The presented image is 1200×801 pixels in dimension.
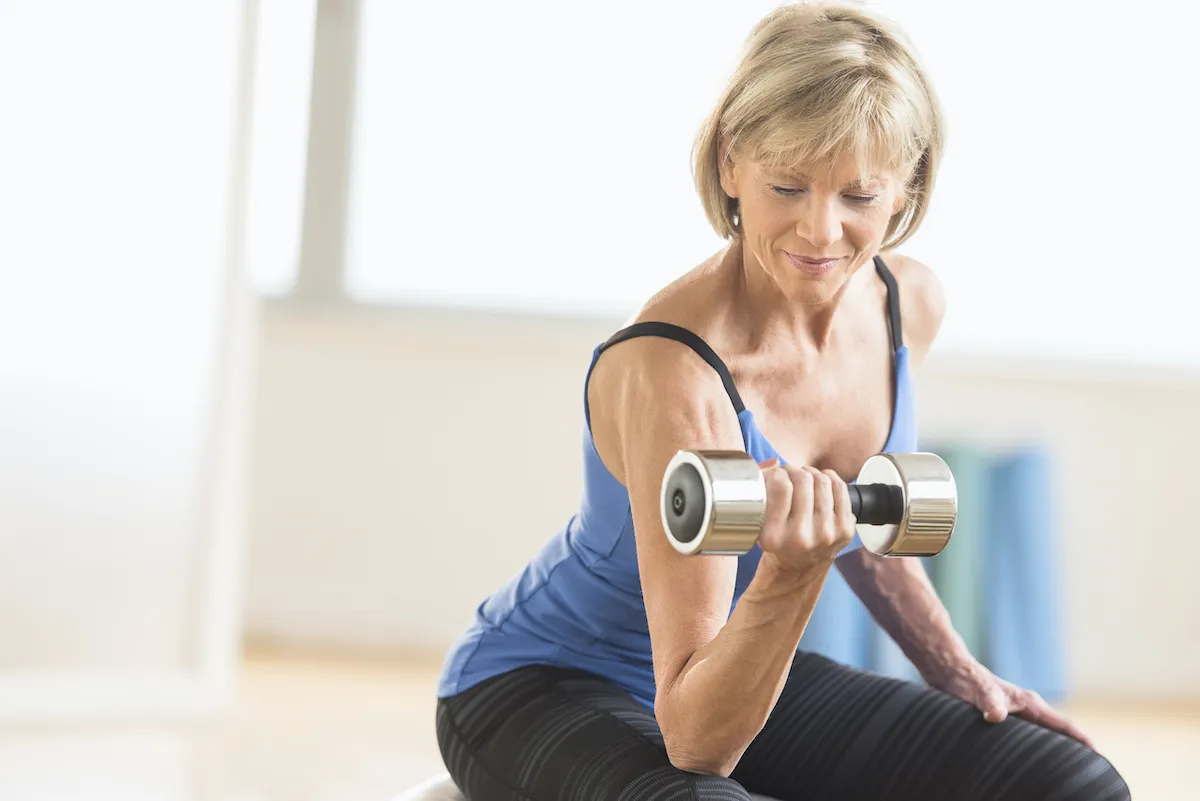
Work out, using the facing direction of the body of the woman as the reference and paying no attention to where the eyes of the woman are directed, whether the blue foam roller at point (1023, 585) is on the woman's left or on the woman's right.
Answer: on the woman's left

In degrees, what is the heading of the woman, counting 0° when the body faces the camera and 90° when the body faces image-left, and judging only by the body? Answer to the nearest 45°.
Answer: approximately 315°
